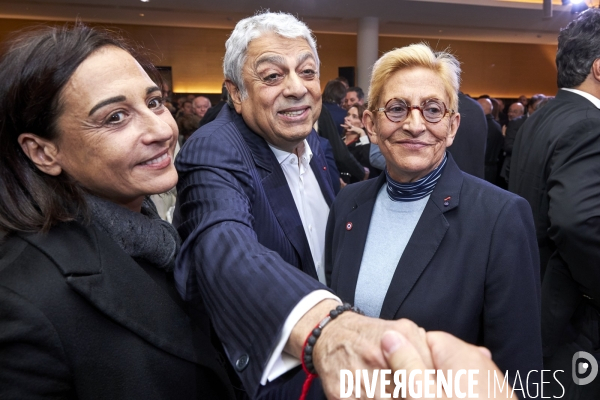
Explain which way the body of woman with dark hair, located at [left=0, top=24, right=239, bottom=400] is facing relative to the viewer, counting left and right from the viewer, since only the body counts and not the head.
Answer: facing the viewer and to the right of the viewer

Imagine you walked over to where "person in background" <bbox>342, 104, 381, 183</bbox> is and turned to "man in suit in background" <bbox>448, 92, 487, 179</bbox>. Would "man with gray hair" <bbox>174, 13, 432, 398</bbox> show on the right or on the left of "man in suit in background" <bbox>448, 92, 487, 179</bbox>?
right

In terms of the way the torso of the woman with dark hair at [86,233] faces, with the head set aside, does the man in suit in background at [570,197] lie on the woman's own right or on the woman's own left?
on the woman's own left

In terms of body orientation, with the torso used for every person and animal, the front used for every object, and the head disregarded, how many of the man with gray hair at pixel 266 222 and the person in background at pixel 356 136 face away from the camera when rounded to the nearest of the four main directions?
0

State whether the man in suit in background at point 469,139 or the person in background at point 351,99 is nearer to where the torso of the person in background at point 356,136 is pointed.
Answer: the man in suit in background

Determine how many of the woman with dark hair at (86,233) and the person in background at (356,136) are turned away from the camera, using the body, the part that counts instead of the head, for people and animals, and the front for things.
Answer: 0
